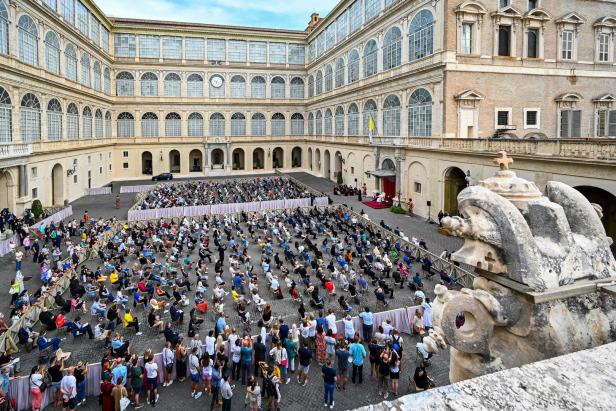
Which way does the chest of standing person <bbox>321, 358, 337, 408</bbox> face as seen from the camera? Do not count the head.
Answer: away from the camera

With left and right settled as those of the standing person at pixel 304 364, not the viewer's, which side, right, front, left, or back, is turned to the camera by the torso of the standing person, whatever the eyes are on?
back

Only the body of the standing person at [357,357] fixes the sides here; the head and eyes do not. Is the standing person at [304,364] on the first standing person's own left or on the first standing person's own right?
on the first standing person's own left

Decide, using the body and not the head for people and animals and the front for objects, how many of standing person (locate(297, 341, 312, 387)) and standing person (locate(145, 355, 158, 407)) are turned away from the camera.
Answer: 2

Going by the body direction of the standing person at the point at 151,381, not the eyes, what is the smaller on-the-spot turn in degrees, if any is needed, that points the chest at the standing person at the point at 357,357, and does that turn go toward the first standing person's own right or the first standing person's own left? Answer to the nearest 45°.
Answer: approximately 90° to the first standing person's own right

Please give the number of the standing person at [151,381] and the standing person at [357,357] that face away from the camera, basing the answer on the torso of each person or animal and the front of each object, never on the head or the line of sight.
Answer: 2

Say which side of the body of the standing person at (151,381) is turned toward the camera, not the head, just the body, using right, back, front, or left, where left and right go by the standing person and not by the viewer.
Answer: back

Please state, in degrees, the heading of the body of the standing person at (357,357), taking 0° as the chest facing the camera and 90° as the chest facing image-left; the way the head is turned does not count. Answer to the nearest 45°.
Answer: approximately 180°
